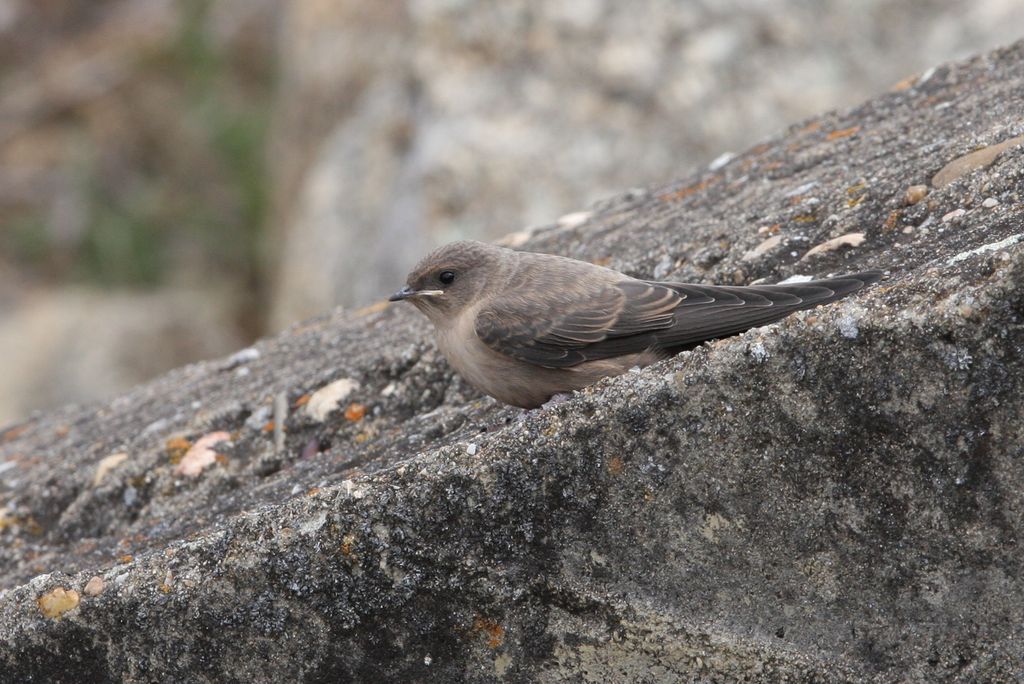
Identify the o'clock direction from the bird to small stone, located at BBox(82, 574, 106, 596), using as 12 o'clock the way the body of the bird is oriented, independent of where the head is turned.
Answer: The small stone is roughly at 11 o'clock from the bird.

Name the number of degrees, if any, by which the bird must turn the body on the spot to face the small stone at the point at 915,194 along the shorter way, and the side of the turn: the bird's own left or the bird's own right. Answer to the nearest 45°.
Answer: approximately 180°

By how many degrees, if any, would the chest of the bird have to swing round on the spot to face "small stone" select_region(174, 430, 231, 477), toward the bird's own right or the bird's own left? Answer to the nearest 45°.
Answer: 0° — it already faces it

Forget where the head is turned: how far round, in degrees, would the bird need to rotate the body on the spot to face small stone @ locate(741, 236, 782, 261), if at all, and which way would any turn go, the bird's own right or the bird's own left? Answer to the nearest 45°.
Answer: approximately 180°

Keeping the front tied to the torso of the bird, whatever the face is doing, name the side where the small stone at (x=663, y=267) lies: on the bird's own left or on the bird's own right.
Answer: on the bird's own right

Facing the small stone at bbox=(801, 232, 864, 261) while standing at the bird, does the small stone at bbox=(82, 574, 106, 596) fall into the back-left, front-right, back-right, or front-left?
back-right

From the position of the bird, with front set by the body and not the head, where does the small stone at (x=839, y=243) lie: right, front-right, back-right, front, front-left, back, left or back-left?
back

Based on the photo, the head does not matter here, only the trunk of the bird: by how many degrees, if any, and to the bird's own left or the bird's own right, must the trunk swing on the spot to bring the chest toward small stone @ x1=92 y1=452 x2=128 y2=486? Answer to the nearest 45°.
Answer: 0° — it already faces it

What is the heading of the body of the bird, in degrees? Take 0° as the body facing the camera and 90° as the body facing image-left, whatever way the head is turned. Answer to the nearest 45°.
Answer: approximately 90°
